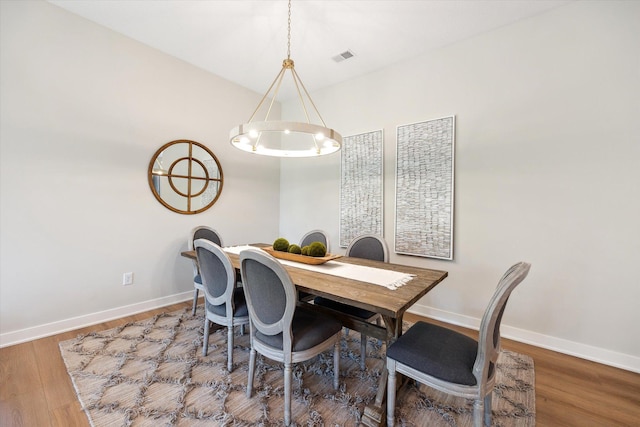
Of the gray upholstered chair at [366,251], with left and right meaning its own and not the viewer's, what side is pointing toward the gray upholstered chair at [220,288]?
front

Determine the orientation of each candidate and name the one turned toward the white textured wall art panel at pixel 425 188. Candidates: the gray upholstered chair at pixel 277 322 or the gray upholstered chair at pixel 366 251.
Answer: the gray upholstered chair at pixel 277 322

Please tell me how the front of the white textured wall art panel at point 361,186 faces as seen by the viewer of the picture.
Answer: facing the viewer and to the left of the viewer

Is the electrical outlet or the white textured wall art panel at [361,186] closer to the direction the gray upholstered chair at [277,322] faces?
the white textured wall art panel

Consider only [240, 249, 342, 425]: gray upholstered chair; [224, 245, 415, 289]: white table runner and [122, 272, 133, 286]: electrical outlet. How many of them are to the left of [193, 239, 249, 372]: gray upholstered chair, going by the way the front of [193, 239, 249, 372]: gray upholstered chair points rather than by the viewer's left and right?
1

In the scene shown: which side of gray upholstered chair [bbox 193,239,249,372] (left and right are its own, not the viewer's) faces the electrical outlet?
left

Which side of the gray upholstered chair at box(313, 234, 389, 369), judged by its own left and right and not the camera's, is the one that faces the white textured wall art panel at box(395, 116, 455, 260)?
back

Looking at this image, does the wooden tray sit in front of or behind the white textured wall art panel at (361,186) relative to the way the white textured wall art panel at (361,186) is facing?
in front

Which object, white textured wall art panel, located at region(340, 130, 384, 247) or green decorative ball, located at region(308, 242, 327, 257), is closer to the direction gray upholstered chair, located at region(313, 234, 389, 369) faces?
the green decorative ball

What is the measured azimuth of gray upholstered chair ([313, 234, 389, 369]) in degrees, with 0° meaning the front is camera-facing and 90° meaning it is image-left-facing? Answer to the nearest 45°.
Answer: approximately 45°

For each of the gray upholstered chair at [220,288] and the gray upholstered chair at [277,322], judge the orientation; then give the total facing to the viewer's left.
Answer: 0

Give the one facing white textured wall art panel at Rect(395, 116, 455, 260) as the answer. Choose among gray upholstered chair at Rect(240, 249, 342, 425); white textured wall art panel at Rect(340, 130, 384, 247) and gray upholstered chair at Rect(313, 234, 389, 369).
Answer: gray upholstered chair at Rect(240, 249, 342, 425)

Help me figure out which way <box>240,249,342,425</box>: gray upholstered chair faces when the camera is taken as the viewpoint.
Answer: facing away from the viewer and to the right of the viewer

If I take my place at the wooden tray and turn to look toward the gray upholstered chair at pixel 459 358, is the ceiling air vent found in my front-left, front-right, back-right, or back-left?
back-left

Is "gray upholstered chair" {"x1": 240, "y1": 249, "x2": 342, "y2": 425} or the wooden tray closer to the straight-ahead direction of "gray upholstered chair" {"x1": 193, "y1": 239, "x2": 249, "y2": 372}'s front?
the wooden tray
